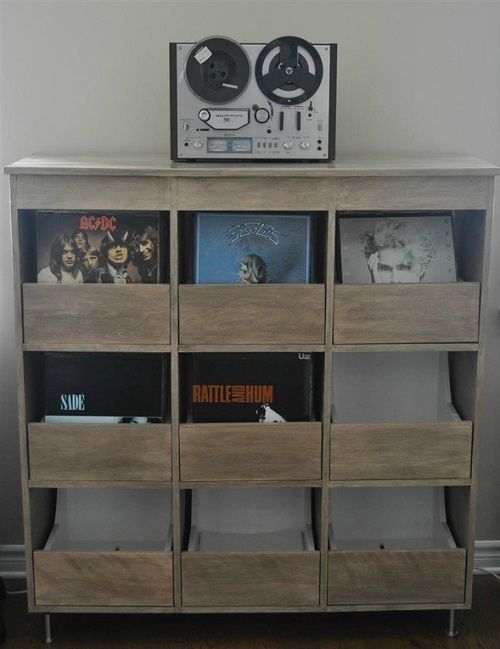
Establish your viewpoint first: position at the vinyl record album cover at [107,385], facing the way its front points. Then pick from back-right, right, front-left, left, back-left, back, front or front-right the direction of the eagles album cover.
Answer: left

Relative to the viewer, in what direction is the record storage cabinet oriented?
toward the camera

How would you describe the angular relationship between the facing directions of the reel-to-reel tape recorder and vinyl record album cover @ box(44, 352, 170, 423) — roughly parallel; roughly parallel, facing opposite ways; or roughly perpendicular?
roughly parallel

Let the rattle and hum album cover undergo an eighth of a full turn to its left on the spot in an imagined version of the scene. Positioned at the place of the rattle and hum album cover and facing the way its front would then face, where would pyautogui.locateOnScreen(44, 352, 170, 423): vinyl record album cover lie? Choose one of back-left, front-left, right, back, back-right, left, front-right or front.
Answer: back-right

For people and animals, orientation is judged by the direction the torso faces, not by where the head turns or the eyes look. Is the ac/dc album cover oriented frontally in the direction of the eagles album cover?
no

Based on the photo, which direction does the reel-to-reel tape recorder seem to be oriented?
toward the camera

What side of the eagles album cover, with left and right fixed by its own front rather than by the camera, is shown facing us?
front

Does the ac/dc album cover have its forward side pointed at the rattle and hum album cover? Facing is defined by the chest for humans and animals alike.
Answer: no

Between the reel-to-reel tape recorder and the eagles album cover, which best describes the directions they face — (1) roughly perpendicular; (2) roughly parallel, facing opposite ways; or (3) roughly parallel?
roughly parallel

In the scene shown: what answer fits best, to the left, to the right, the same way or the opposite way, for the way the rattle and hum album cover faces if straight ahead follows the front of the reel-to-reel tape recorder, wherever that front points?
the same way

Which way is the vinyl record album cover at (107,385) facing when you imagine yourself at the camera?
facing the viewer

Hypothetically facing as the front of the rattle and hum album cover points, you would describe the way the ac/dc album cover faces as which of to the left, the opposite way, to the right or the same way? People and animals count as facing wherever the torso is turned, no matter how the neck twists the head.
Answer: the same way

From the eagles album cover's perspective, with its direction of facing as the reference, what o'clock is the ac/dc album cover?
The ac/dc album cover is roughly at 3 o'clock from the eagles album cover.
